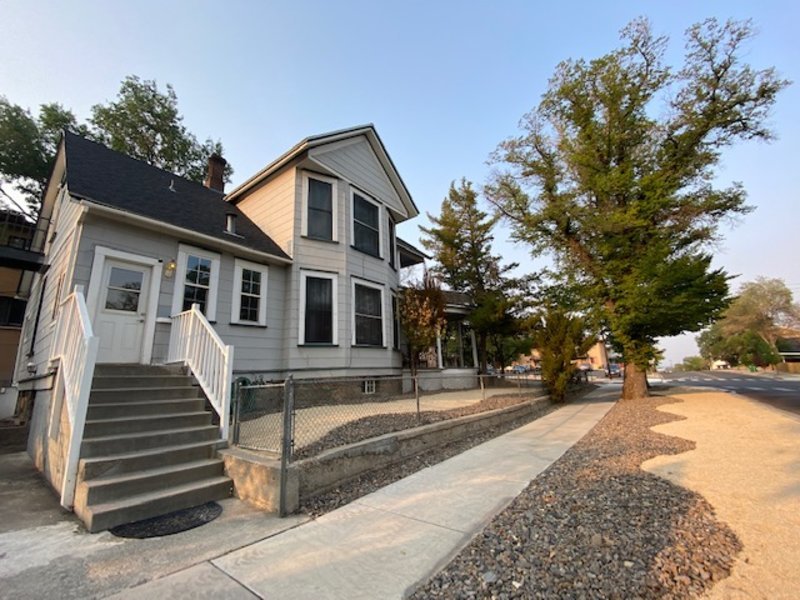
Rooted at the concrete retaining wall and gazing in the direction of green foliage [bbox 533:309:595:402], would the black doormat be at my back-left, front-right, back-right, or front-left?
back-left

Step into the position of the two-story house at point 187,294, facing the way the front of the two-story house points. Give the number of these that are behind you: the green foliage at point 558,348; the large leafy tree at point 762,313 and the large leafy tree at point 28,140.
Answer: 1

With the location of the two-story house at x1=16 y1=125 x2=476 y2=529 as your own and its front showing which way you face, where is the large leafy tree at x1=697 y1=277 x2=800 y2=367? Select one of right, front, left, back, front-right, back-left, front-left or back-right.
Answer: front-left

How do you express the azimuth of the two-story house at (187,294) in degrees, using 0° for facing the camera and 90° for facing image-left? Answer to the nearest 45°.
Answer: approximately 315°

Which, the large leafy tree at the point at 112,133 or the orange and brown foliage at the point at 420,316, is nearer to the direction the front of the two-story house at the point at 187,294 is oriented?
the orange and brown foliage

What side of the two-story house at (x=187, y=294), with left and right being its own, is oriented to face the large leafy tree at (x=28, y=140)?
back

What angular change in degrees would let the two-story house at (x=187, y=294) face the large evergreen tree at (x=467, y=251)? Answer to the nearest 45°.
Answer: approximately 90° to its left

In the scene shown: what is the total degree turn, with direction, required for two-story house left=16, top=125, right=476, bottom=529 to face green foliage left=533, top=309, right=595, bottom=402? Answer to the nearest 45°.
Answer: approximately 45° to its left
